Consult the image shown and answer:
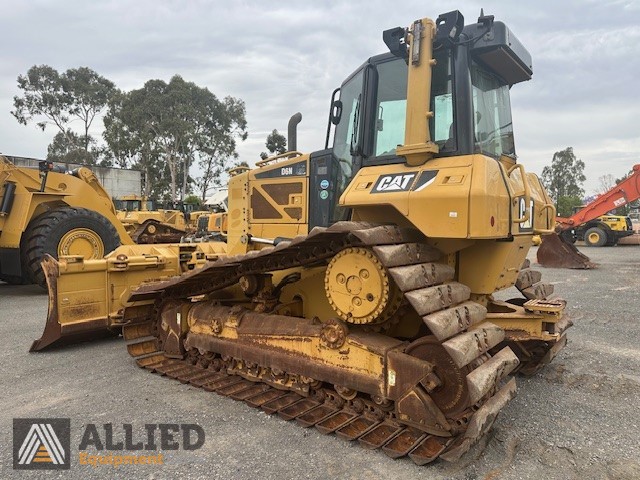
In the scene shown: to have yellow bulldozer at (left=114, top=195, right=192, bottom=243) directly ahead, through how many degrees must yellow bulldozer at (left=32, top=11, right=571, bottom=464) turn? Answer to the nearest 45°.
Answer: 0° — it already faces it

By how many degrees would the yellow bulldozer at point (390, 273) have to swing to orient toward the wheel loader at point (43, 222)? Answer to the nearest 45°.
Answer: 0° — it already faces it

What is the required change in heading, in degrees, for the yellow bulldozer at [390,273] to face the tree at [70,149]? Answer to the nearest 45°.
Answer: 0° — it already faces it

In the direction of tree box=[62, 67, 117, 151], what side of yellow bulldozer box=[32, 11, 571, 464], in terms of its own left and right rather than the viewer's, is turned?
front

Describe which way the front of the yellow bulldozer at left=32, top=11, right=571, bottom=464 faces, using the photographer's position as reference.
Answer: facing away from the viewer and to the left of the viewer

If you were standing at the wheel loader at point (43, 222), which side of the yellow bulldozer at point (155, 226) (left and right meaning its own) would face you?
right

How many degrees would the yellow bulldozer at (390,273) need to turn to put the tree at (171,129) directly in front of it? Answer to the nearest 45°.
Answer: approximately 45° to its right

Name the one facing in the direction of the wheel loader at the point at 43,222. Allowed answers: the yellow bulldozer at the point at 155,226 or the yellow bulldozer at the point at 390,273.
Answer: the yellow bulldozer at the point at 390,273
